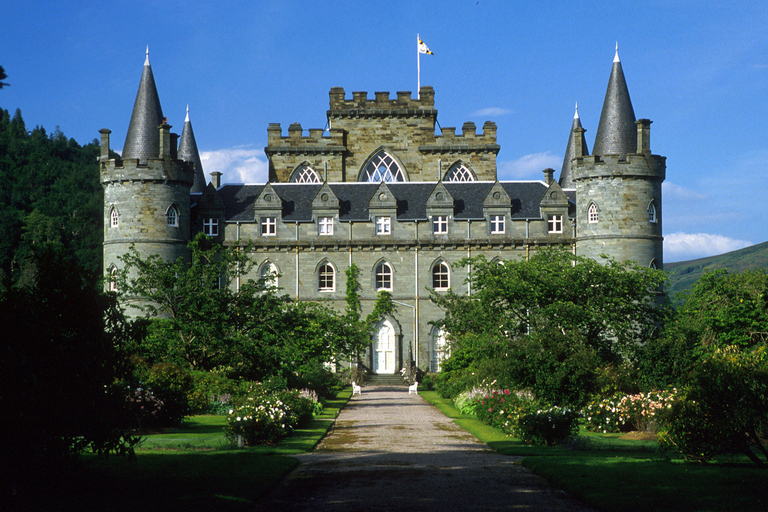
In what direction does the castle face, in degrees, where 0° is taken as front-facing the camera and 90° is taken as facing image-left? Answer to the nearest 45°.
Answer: approximately 0°

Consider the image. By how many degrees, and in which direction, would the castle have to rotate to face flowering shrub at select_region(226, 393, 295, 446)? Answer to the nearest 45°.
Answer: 0° — it already faces it

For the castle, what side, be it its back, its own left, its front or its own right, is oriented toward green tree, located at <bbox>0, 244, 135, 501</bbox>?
front

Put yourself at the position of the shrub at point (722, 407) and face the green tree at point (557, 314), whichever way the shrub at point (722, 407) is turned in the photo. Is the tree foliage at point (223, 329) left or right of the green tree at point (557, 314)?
left

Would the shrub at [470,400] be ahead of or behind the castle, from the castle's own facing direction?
ahead

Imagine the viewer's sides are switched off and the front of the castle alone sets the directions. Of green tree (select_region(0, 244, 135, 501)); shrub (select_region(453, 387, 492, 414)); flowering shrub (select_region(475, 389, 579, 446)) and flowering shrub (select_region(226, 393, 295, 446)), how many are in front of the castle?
4

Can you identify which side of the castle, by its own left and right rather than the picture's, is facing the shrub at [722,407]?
front

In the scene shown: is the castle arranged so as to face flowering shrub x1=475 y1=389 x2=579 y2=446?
yes

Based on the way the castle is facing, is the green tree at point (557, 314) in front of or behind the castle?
in front
